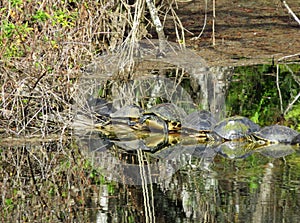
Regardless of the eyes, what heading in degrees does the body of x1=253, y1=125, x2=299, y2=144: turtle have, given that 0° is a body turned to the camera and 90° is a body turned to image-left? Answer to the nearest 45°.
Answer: approximately 90°

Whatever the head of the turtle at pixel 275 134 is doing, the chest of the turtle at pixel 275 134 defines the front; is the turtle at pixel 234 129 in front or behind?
in front

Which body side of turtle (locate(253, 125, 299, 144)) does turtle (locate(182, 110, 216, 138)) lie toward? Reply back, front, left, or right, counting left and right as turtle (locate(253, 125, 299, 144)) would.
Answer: front

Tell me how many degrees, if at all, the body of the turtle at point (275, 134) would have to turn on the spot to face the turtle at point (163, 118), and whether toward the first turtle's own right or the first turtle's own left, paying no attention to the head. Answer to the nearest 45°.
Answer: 0° — it already faces it

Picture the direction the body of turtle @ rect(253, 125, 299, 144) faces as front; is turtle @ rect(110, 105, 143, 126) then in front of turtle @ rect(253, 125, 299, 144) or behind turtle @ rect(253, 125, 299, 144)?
in front
